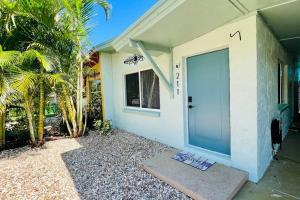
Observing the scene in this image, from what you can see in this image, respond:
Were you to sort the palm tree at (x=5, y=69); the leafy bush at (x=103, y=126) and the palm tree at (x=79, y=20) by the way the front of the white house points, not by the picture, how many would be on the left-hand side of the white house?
0

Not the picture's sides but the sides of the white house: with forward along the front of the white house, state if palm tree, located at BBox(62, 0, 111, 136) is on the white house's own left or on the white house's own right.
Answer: on the white house's own right

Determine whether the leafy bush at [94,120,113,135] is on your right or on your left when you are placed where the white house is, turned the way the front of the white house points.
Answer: on your right

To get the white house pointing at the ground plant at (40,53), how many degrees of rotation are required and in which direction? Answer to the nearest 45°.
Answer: approximately 45° to its right

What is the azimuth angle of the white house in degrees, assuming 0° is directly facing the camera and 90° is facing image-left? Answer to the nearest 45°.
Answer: approximately 45°

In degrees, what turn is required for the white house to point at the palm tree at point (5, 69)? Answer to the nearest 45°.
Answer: approximately 45° to its right
